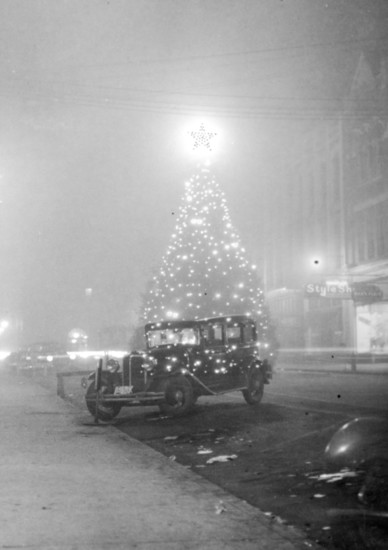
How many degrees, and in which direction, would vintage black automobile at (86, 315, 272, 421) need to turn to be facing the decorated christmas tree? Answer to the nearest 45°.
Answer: approximately 135° to its right

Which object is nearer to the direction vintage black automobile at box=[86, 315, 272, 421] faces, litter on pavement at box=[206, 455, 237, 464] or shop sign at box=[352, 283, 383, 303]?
the litter on pavement

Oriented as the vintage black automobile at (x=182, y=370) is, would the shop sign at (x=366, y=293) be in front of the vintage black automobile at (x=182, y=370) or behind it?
behind

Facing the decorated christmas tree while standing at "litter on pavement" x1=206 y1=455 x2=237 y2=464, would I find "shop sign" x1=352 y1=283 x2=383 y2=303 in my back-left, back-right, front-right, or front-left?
front-right

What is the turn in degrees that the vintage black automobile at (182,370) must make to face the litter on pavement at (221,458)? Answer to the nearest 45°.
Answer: approximately 45° to its left

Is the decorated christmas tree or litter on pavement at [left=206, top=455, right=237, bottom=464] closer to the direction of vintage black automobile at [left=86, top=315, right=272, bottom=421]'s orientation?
the litter on pavement

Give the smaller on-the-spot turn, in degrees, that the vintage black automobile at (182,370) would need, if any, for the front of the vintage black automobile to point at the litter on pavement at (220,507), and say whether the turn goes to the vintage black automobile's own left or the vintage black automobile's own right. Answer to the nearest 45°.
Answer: approximately 45° to the vintage black automobile's own left

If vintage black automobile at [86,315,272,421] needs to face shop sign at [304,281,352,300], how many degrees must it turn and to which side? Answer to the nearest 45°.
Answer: approximately 135° to its right
